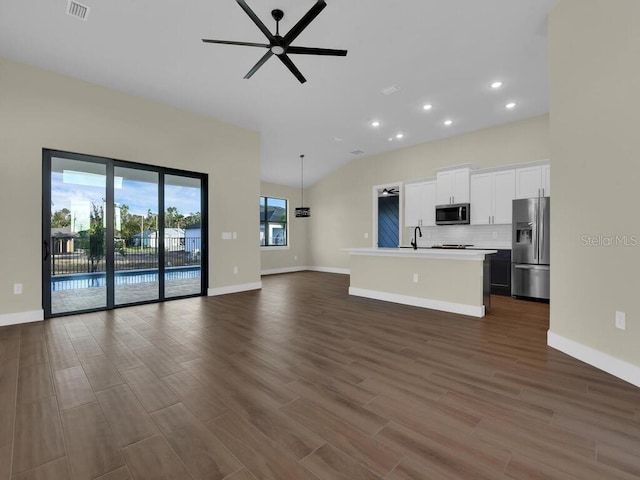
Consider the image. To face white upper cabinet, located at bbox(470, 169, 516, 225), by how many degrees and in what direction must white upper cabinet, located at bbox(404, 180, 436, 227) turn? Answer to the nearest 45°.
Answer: approximately 90° to its left

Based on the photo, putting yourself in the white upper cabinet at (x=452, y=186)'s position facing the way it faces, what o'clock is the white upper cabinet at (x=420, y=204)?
the white upper cabinet at (x=420, y=204) is roughly at 4 o'clock from the white upper cabinet at (x=452, y=186).

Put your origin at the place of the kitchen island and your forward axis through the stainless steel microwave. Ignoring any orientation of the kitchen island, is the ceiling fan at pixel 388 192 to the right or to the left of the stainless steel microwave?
left

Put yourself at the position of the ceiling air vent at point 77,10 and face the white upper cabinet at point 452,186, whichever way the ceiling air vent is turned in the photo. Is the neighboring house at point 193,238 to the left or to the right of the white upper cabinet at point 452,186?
left

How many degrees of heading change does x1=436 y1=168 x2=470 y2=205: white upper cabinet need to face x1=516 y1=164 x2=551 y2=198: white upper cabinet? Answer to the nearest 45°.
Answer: approximately 90° to its left

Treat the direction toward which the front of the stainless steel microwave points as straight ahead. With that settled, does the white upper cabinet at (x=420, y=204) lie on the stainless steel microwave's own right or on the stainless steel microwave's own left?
on the stainless steel microwave's own right

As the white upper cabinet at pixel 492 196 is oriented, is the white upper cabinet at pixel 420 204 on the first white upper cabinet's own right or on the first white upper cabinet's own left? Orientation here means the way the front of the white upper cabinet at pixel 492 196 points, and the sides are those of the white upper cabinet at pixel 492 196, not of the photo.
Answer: on the first white upper cabinet's own right

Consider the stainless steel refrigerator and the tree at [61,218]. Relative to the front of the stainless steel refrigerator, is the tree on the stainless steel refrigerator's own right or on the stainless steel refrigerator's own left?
on the stainless steel refrigerator's own right

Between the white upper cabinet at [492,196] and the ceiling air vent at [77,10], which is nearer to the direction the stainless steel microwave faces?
the ceiling air vent
